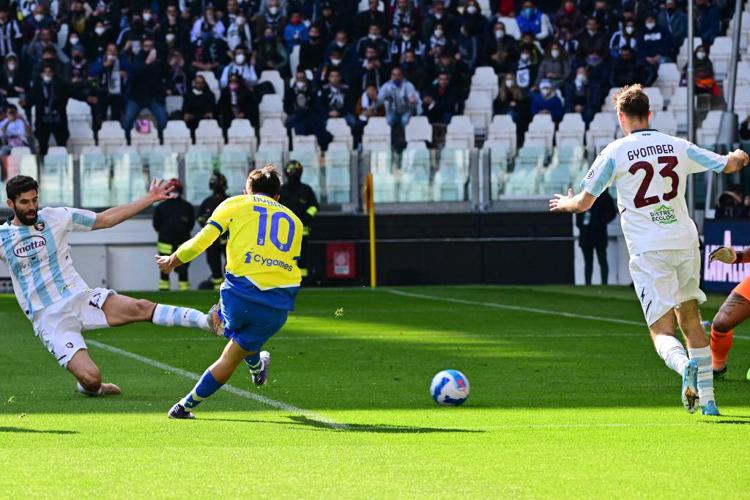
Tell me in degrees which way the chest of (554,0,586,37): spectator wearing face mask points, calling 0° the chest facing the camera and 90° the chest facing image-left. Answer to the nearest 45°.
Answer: approximately 0°

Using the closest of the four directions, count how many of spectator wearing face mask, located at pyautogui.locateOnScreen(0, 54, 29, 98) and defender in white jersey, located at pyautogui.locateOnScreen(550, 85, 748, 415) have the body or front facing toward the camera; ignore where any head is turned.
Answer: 1

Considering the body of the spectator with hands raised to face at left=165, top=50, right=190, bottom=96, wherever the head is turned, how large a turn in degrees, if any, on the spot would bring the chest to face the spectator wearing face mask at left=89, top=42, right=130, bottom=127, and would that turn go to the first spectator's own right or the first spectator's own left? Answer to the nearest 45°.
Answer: approximately 90° to the first spectator's own right

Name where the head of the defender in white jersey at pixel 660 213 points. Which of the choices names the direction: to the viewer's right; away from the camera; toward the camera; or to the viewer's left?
away from the camera

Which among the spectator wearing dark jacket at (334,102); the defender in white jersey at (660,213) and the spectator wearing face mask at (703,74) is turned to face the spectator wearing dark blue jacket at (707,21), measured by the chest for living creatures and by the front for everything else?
the defender in white jersey
